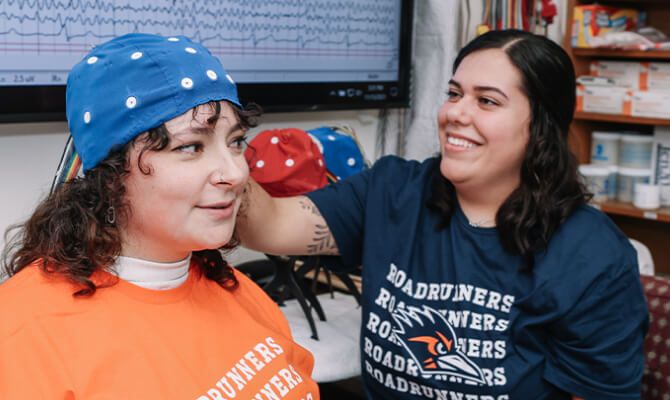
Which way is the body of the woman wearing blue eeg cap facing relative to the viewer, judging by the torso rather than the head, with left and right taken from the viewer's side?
facing the viewer and to the right of the viewer

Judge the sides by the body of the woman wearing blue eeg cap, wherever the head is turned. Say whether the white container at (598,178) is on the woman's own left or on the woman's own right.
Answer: on the woman's own left

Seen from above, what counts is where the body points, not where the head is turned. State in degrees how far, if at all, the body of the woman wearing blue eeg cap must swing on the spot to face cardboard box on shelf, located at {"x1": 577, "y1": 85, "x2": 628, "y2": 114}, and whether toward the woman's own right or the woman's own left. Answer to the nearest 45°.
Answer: approximately 90° to the woman's own left

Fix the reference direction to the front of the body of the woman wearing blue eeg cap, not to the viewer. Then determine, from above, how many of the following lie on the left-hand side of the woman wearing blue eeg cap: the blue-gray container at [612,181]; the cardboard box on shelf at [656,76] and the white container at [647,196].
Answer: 3

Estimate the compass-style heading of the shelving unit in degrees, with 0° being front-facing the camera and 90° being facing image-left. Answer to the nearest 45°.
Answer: approximately 45°

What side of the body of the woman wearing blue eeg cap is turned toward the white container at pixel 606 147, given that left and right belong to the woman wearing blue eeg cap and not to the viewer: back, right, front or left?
left

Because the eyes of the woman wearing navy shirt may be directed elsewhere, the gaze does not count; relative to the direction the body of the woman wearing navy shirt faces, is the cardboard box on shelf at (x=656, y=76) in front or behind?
behind
